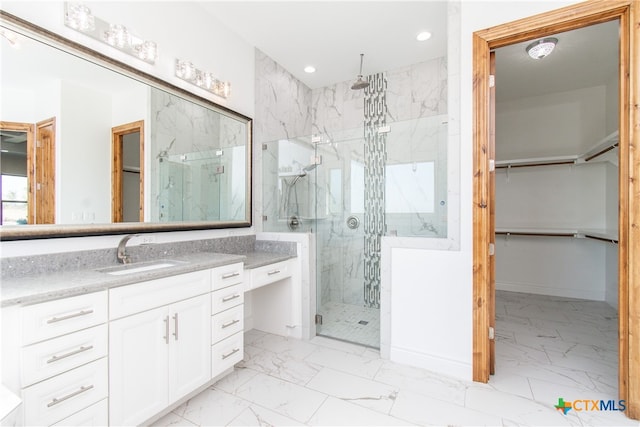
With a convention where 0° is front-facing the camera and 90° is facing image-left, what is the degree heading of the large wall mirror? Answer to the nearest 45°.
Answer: approximately 315°

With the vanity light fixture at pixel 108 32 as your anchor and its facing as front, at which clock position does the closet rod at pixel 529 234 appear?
The closet rod is roughly at 11 o'clock from the vanity light fixture.

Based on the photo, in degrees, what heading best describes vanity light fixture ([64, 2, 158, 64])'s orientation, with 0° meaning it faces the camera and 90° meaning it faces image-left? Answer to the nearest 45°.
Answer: approximately 315°

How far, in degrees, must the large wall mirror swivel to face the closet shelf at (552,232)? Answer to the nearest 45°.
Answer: approximately 45° to its left

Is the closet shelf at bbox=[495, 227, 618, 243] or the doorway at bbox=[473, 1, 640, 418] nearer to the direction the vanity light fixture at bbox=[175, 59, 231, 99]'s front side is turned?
the doorway

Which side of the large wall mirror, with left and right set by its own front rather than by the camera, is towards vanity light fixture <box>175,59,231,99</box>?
left

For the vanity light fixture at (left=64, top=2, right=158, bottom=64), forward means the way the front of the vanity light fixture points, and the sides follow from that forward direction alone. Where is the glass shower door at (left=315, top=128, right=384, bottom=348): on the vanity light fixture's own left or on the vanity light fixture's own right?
on the vanity light fixture's own left
